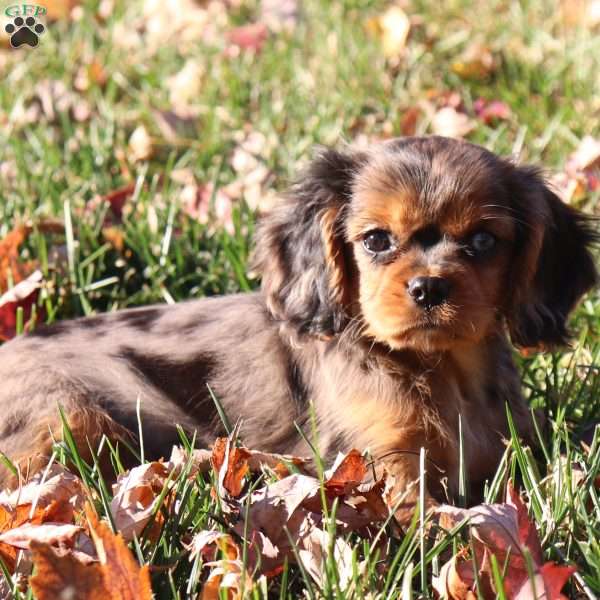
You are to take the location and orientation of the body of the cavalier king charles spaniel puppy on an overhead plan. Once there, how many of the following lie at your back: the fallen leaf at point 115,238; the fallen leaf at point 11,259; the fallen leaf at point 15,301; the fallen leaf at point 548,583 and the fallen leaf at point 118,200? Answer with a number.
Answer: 4

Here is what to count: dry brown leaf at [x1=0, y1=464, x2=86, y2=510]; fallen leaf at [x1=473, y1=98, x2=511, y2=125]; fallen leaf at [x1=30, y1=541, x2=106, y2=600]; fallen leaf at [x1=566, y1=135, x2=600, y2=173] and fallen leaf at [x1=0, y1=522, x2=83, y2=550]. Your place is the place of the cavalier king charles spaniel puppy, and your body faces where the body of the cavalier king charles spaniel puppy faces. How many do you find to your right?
3

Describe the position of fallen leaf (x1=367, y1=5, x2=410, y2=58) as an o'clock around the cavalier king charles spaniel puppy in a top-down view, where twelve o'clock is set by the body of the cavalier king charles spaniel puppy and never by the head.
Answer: The fallen leaf is roughly at 8 o'clock from the cavalier king charles spaniel puppy.

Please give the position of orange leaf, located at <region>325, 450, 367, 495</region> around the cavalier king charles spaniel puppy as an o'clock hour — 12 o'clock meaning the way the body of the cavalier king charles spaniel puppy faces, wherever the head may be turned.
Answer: The orange leaf is roughly at 2 o'clock from the cavalier king charles spaniel puppy.

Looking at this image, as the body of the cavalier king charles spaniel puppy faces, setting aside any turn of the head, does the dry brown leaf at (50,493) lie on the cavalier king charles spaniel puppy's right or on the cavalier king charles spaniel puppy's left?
on the cavalier king charles spaniel puppy's right

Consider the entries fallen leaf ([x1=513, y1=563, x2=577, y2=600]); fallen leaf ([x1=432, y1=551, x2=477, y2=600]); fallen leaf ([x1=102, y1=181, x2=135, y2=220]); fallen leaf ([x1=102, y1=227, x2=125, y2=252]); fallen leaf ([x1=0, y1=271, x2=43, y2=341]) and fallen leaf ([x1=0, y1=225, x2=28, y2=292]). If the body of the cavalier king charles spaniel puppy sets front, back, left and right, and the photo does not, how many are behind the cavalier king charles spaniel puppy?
4

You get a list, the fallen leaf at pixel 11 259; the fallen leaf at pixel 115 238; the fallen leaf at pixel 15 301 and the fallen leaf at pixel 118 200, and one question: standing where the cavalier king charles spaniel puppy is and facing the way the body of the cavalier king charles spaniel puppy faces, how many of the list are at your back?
4

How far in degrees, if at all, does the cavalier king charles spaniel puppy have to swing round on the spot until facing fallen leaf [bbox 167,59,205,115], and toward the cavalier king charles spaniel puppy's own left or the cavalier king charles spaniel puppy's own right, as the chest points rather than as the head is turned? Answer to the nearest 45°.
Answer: approximately 135° to the cavalier king charles spaniel puppy's own left

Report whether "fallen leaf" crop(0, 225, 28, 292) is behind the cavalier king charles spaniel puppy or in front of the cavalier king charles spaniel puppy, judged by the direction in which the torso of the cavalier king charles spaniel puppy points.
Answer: behind

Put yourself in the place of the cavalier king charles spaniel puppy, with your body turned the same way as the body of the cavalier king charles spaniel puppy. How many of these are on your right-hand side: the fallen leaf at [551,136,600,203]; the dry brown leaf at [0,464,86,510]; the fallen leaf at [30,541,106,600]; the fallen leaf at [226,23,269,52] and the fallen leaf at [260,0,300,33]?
2

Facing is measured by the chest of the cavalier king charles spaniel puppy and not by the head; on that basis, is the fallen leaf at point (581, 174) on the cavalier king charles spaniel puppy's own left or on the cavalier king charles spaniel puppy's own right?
on the cavalier king charles spaniel puppy's own left

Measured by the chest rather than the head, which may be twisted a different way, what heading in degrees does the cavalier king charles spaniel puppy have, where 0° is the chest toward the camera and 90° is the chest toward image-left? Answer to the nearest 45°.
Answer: approximately 315°

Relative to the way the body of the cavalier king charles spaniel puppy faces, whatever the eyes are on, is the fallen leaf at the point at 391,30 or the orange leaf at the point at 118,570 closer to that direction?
the orange leaf

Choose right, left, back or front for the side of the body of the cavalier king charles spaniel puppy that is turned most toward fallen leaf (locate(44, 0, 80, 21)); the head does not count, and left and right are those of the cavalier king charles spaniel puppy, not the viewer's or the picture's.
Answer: back

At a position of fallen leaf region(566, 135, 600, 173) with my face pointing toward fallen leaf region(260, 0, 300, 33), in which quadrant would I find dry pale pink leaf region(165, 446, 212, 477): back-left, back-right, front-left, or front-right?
back-left

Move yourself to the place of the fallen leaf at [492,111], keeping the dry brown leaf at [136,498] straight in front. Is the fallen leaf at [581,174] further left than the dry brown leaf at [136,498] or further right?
left

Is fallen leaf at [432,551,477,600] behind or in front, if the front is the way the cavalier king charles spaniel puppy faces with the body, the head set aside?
in front

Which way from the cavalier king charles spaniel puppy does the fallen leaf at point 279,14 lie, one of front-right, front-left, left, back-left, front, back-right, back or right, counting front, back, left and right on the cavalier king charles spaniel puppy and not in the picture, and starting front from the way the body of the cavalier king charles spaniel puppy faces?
back-left

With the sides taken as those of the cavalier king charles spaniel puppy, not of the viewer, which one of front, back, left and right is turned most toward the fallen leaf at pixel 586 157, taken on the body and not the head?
left
